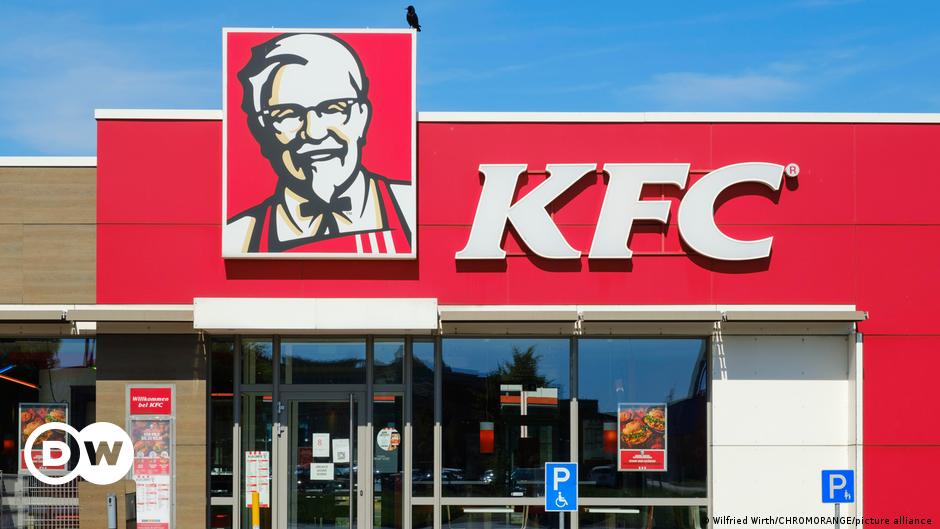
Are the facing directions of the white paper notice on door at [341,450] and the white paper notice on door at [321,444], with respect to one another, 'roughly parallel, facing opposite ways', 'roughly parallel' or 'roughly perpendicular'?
roughly parallel

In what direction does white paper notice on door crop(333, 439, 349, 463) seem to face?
toward the camera

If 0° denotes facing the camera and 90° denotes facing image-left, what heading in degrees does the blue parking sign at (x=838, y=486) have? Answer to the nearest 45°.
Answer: approximately 0°

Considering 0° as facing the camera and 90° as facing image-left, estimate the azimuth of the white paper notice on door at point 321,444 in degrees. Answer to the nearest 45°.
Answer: approximately 0°

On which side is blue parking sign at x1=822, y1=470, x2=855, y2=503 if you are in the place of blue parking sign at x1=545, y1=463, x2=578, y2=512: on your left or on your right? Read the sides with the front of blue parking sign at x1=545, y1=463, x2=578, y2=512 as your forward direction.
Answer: on your left

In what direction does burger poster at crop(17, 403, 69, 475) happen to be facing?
toward the camera

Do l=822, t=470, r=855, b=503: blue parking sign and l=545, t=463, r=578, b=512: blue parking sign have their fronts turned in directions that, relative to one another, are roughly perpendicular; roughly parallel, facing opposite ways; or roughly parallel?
roughly parallel

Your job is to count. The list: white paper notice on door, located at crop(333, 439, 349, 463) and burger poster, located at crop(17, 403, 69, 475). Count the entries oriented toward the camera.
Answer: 2

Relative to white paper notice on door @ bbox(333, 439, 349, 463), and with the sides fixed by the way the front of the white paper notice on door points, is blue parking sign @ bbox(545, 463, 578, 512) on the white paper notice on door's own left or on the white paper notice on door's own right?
on the white paper notice on door's own left

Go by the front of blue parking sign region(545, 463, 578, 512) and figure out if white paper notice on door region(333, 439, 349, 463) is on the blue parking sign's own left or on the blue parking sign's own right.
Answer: on the blue parking sign's own right
